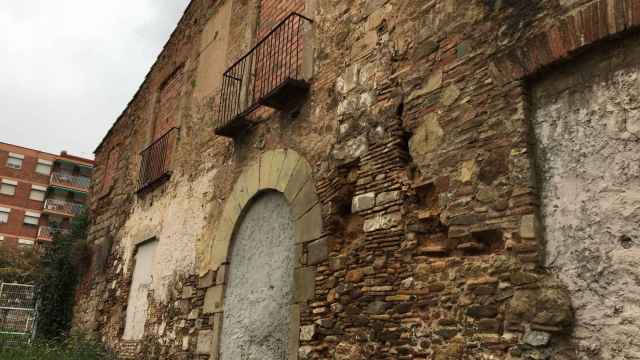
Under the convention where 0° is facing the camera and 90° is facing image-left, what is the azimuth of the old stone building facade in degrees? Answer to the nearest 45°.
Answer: approximately 45°

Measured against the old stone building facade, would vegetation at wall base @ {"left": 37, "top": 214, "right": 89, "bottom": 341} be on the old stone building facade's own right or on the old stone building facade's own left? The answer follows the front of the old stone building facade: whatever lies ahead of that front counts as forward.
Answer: on the old stone building facade's own right

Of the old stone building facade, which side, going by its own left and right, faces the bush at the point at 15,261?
right

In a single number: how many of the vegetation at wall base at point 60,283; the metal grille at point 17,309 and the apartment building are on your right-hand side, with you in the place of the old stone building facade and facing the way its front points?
3

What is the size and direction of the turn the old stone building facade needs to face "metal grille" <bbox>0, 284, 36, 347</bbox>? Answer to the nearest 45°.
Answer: approximately 90° to its right

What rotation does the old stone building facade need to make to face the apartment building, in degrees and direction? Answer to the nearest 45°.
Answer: approximately 90° to its right
